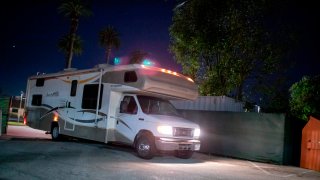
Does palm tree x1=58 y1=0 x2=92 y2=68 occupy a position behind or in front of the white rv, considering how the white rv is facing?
behind

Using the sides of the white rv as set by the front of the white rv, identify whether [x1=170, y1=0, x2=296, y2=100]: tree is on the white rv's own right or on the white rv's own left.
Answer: on the white rv's own left

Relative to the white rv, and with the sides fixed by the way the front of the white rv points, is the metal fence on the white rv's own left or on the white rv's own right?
on the white rv's own left

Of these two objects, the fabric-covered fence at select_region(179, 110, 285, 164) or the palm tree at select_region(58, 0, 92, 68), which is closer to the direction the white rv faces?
the fabric-covered fence

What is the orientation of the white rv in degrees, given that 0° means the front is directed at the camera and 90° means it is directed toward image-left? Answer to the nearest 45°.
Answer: approximately 315°

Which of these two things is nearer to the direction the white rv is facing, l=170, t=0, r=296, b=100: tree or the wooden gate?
the wooden gate

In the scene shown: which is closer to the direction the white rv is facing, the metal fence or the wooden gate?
the wooden gate
